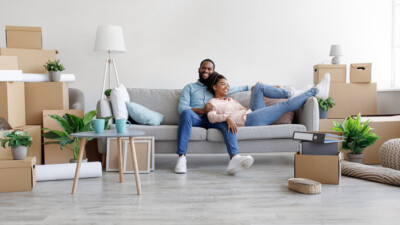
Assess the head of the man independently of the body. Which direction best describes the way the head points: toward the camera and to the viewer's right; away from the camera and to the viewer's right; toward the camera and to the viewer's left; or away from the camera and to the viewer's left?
toward the camera and to the viewer's right

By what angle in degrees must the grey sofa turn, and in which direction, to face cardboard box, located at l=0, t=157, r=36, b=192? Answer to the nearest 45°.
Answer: approximately 45° to its right

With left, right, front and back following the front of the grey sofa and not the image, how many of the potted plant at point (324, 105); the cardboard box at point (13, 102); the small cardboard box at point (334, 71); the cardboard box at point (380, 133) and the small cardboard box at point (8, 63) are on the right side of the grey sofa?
2

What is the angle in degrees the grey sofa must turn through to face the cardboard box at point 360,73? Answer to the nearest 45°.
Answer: approximately 135° to its left

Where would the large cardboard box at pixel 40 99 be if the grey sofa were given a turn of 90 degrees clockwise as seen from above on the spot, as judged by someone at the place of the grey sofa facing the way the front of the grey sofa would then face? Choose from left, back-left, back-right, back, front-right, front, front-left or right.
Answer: front

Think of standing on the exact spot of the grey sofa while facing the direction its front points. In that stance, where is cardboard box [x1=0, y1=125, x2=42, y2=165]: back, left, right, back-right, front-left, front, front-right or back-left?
right

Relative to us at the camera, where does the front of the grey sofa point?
facing the viewer

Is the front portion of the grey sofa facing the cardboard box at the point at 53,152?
no

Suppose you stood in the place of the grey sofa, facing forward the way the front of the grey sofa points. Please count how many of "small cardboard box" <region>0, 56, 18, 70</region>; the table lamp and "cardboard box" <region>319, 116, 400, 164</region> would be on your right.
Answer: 1

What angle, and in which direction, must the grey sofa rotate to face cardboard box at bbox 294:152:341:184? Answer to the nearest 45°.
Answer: approximately 45° to its left

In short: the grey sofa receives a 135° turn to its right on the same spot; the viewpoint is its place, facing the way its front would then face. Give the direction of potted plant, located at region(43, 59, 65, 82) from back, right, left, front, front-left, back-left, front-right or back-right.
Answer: front-left

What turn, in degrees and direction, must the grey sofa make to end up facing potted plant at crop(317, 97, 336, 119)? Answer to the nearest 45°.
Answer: approximately 135° to its left

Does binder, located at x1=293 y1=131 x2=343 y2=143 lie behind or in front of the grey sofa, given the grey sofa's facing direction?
in front
